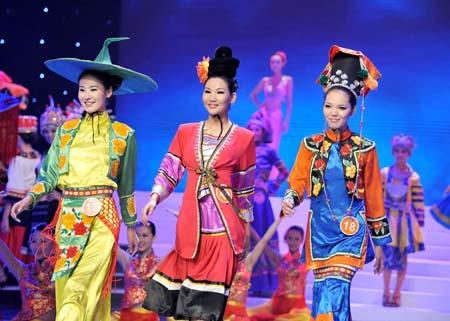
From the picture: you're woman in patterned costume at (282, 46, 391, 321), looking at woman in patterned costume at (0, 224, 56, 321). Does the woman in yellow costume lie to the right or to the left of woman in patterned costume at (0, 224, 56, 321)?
left

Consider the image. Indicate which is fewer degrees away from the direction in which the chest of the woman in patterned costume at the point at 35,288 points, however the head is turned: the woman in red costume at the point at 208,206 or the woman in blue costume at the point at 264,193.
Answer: the woman in red costume

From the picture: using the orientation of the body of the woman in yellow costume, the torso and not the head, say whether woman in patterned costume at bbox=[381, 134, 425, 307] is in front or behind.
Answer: behind

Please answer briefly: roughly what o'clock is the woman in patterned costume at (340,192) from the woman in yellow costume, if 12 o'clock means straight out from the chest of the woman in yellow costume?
The woman in patterned costume is roughly at 8 o'clock from the woman in yellow costume.

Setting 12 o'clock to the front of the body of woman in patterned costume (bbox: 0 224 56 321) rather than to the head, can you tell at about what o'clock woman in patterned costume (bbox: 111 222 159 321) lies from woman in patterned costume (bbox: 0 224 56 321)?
woman in patterned costume (bbox: 111 222 159 321) is roughly at 9 o'clock from woman in patterned costume (bbox: 0 224 56 321).

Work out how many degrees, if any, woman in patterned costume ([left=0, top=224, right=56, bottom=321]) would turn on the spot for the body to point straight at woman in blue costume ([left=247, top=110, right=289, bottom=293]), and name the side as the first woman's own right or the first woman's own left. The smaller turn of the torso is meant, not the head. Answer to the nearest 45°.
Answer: approximately 90° to the first woman's own left

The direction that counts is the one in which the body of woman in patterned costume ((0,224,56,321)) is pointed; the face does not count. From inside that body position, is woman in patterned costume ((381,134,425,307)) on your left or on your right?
on your left
